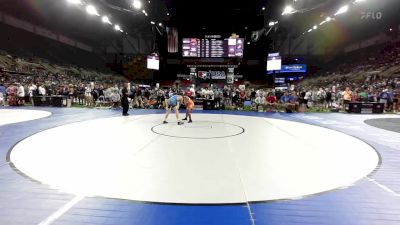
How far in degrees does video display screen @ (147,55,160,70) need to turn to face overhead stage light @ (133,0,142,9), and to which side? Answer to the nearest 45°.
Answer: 0° — it already faces it

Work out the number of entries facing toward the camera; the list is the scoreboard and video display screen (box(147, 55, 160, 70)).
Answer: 2

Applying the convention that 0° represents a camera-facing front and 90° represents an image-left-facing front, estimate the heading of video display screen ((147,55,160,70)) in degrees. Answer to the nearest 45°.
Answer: approximately 0°

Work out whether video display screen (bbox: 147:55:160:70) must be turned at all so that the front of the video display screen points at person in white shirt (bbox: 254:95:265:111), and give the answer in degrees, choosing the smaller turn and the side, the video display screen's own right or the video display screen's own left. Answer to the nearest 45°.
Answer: approximately 45° to the video display screen's own left

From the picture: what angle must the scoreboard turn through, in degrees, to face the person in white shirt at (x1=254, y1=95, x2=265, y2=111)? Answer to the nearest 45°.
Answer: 0° — it already faces them

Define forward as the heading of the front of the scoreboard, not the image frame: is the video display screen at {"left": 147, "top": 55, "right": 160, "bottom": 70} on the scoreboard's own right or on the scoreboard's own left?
on the scoreboard's own right

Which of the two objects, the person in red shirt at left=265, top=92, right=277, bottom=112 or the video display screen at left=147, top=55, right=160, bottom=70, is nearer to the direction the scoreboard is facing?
the person in red shirt

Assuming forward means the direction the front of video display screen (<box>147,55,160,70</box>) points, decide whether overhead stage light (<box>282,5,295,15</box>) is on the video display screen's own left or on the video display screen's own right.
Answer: on the video display screen's own left

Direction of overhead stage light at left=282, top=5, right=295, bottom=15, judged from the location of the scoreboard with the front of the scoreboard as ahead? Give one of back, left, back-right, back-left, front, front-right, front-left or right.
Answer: front-left
